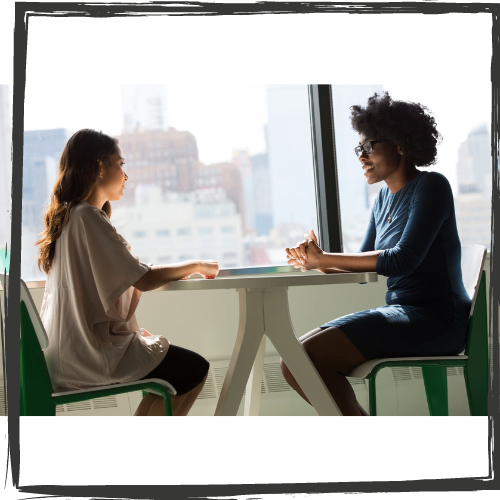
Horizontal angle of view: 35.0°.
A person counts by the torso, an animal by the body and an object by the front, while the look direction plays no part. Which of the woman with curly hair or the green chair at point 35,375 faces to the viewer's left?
the woman with curly hair

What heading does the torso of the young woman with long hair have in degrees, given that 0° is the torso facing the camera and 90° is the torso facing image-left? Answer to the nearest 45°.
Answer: approximately 270°

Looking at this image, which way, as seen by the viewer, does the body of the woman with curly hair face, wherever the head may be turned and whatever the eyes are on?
to the viewer's left

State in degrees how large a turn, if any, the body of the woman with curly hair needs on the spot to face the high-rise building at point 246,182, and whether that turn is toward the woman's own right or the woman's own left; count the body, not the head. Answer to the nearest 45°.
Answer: approximately 45° to the woman's own right

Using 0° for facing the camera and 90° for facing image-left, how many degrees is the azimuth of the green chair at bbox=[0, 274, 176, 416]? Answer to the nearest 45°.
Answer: approximately 270°

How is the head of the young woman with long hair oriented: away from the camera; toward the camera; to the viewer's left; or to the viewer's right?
to the viewer's right

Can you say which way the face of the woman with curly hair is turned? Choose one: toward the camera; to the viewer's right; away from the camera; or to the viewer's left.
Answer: to the viewer's left

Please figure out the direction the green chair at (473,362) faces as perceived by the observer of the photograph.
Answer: facing to the left of the viewer

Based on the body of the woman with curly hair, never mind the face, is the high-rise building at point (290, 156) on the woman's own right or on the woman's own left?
on the woman's own right

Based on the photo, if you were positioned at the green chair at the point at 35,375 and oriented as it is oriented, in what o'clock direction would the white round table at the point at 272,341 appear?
The white round table is roughly at 12 o'clock from the green chair.

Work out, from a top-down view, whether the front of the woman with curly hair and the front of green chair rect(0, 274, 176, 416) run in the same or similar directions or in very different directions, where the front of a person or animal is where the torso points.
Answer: very different directions

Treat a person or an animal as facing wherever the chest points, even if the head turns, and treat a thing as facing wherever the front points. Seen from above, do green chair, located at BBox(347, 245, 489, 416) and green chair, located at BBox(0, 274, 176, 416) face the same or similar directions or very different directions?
very different directions

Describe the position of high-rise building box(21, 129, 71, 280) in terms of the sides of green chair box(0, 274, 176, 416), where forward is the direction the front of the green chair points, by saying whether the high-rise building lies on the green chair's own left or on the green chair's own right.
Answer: on the green chair's own left

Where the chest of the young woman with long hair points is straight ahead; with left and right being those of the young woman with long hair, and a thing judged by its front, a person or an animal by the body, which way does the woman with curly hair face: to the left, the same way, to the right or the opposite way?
the opposite way
